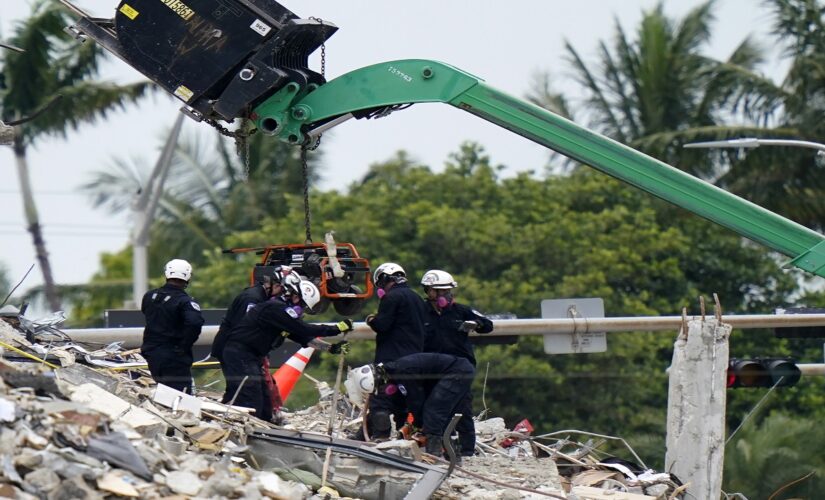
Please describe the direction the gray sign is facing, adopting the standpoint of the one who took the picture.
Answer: facing away from the viewer

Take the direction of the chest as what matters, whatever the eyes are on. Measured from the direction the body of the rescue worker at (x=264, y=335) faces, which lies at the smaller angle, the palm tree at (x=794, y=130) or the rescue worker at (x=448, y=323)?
the rescue worker

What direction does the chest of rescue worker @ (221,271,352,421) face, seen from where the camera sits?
to the viewer's right

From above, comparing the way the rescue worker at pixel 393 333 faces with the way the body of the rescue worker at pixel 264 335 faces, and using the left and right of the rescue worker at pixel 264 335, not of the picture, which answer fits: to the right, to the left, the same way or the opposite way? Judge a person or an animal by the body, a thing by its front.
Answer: the opposite way

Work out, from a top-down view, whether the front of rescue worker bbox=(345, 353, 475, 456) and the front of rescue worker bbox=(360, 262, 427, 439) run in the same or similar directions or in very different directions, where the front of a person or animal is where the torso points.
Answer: same or similar directions

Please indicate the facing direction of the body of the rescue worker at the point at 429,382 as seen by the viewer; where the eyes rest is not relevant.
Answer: to the viewer's left

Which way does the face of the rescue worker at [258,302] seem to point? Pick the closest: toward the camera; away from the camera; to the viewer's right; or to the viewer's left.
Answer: to the viewer's right

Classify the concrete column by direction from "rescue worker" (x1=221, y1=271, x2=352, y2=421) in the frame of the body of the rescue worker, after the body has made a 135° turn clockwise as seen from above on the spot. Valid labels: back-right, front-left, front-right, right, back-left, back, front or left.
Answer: back-left

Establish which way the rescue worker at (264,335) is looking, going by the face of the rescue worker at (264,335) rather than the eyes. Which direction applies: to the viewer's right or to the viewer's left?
to the viewer's right

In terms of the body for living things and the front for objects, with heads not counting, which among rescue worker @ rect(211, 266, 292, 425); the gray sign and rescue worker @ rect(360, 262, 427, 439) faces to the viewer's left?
rescue worker @ rect(360, 262, 427, 439)
